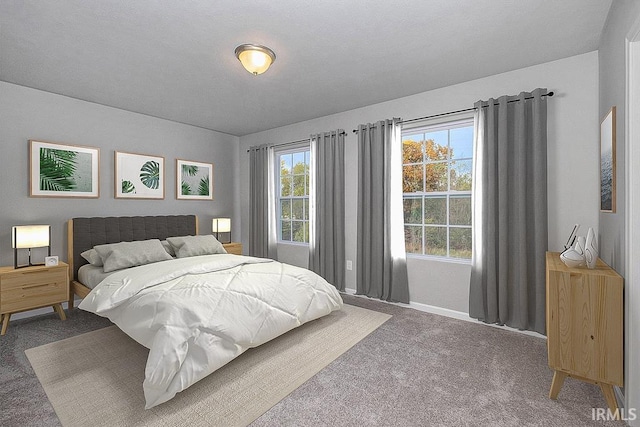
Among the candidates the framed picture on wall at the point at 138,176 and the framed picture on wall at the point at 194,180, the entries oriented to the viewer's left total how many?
0

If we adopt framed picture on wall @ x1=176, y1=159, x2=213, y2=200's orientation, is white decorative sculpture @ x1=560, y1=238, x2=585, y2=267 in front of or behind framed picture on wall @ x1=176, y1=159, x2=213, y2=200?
in front

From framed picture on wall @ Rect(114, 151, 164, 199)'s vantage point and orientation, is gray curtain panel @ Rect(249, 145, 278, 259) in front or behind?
in front

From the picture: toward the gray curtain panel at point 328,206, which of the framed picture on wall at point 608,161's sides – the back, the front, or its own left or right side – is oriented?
front

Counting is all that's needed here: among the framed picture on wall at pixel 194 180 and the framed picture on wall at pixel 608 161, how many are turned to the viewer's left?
1

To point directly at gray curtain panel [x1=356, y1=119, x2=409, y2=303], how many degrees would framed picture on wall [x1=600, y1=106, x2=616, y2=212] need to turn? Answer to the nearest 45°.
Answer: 0° — it already faces it

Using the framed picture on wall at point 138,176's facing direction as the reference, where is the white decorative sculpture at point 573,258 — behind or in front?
in front

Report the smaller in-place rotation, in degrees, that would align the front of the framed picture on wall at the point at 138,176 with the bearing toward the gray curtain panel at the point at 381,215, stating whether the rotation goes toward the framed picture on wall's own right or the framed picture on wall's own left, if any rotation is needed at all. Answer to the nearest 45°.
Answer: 0° — it already faces it

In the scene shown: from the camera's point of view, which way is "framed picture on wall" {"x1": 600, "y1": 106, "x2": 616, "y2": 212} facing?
to the viewer's left

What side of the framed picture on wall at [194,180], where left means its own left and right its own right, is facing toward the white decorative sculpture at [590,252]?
front

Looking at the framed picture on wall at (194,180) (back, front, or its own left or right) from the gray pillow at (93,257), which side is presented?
right

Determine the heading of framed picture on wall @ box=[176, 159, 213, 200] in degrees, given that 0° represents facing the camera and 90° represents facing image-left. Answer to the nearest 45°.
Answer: approximately 315°

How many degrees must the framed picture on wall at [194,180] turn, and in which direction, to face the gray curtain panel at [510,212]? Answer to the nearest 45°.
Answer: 0° — it already faces it
